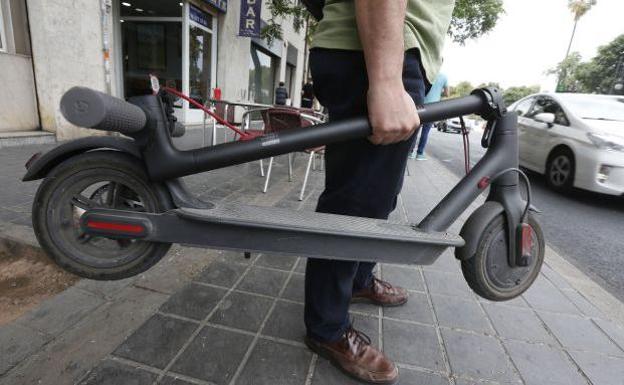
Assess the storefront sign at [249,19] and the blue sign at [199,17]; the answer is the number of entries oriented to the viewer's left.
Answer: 0

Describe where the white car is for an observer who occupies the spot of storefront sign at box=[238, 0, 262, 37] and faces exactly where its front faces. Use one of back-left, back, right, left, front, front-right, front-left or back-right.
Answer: front-left

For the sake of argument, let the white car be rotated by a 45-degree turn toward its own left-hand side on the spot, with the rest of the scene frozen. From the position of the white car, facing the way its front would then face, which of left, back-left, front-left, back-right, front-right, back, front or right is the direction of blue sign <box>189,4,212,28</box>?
back

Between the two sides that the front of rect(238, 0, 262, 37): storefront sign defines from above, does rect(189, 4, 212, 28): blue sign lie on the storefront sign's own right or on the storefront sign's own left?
on the storefront sign's own right

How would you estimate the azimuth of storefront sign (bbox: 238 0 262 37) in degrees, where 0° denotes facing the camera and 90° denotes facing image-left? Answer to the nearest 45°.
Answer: approximately 0°

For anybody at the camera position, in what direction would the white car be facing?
facing the viewer and to the right of the viewer
